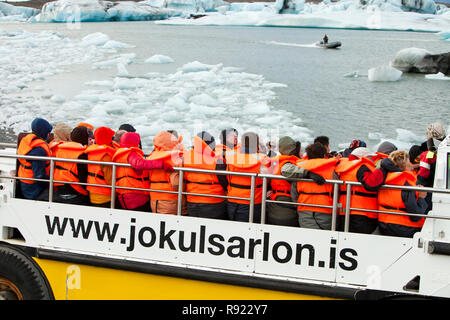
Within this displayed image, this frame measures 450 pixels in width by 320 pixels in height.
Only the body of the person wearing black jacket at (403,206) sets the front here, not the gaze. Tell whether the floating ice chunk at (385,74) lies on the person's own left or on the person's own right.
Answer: on the person's own left

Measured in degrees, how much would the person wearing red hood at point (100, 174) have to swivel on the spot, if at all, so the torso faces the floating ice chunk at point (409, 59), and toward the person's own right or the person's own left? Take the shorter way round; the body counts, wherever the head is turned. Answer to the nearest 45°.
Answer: approximately 45° to the person's own right

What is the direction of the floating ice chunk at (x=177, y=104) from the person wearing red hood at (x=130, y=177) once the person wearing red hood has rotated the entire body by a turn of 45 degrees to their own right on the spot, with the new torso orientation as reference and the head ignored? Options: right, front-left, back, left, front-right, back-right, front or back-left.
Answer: left

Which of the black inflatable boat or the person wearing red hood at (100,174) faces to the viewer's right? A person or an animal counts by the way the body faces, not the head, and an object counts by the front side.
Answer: the black inflatable boat

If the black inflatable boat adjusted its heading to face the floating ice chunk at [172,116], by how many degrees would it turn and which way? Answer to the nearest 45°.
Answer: approximately 90° to its right

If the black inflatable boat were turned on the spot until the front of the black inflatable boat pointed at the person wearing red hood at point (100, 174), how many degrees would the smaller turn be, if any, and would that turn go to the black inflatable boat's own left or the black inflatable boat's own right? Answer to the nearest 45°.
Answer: approximately 90° to the black inflatable boat's own right

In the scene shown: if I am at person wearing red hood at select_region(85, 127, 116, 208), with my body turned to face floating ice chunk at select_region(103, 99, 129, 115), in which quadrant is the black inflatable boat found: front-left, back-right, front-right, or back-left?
front-right

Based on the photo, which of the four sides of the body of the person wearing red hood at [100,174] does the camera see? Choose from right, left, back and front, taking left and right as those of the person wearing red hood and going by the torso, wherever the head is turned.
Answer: back

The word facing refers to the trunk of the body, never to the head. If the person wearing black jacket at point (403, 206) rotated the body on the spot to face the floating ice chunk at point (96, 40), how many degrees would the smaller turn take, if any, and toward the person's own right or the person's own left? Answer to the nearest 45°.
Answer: approximately 90° to the person's own left

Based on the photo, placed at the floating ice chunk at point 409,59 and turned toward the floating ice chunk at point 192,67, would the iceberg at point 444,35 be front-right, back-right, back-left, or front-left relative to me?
back-right

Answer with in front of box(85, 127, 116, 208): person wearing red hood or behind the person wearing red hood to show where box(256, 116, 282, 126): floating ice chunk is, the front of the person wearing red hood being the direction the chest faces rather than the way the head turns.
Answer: in front

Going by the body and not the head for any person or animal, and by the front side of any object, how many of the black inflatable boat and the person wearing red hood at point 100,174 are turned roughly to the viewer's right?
1

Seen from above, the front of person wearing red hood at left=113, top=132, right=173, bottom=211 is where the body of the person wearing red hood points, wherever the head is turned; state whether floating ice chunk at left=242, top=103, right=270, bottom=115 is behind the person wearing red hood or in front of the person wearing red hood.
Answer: in front

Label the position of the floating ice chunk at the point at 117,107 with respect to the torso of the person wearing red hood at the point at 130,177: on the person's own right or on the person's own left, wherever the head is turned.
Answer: on the person's own left

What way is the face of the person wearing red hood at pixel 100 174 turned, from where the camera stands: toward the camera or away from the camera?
away from the camera

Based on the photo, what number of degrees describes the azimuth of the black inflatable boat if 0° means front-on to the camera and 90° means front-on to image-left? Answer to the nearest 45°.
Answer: approximately 270°

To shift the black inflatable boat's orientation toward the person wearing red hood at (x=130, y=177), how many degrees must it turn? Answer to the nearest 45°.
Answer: approximately 90° to its right

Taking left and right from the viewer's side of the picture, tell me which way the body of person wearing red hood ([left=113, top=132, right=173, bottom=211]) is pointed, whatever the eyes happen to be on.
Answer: facing away from the viewer and to the right of the viewer
